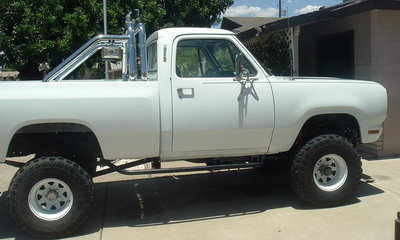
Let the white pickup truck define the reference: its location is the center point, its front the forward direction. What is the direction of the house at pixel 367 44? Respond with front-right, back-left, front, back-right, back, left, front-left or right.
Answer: front-left

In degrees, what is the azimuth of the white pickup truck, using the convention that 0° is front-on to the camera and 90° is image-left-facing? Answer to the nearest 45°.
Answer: approximately 270°
